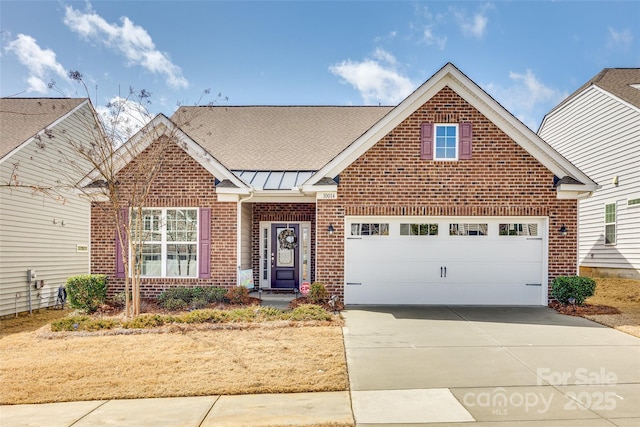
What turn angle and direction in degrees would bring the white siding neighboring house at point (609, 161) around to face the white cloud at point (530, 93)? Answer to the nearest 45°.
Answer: approximately 180°

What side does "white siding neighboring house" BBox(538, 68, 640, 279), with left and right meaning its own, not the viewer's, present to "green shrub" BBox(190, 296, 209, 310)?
right

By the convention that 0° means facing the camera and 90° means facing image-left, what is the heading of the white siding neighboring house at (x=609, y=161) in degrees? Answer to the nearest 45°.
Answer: approximately 315°

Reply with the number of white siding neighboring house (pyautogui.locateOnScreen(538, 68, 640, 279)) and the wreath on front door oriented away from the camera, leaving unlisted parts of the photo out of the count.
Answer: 0

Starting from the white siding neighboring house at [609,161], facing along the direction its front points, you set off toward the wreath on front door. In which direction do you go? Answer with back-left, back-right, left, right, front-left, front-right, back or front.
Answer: right

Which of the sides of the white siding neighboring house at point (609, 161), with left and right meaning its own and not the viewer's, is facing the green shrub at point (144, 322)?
right
